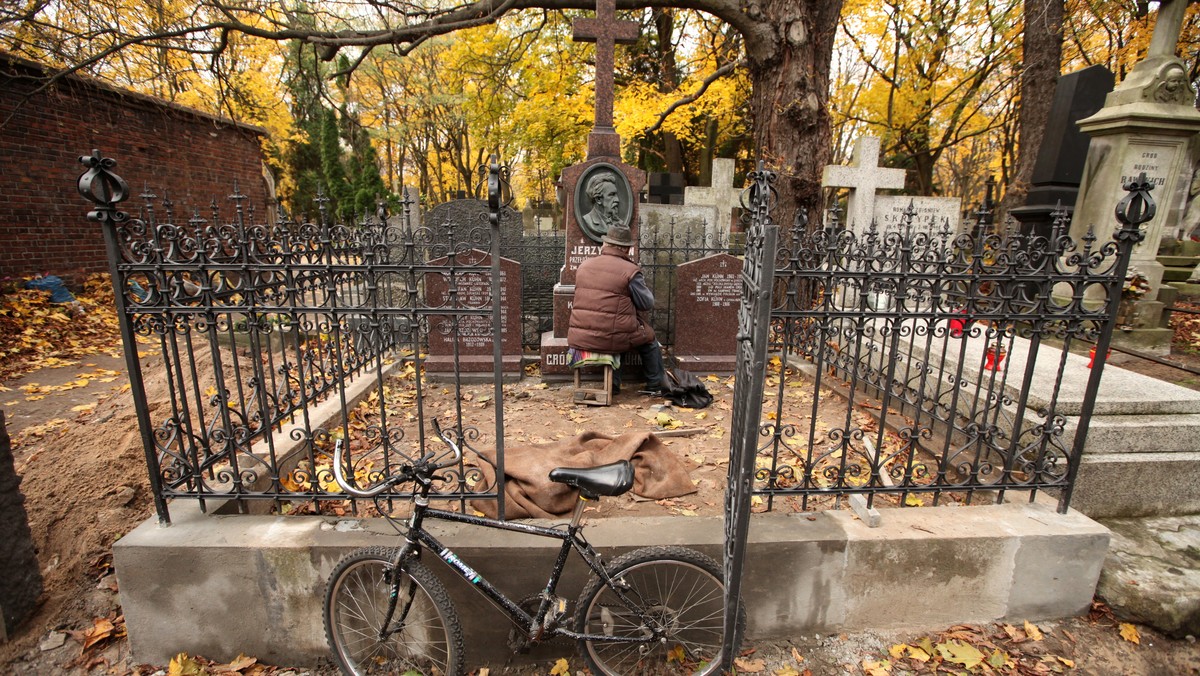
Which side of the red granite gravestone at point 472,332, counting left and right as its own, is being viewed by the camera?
front

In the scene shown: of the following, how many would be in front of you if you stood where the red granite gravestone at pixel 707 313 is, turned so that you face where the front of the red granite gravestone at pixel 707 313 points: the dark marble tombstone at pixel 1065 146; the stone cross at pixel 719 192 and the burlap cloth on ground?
1

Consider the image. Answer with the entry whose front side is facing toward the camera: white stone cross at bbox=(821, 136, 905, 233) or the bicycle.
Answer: the white stone cross

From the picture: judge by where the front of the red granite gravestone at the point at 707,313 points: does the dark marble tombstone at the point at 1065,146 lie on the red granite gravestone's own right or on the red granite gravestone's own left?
on the red granite gravestone's own left

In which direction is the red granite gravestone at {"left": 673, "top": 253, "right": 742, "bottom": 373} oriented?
toward the camera

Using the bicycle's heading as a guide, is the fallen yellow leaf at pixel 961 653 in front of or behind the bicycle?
behind

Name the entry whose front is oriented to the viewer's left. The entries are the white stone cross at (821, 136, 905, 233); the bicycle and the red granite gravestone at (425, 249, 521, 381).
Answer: the bicycle

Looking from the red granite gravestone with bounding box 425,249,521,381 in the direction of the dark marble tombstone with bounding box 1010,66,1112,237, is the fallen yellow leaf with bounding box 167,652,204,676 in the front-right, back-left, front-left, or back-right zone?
back-right

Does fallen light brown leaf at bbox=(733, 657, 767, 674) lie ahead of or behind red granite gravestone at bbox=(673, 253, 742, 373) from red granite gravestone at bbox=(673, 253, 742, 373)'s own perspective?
ahead

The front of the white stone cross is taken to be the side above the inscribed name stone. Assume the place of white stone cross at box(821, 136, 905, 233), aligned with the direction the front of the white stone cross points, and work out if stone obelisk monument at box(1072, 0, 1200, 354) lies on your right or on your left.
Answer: on your left

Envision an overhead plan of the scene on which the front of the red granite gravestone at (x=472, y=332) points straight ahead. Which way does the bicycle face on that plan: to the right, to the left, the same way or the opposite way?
to the right

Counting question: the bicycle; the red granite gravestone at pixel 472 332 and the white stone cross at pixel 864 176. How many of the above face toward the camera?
2

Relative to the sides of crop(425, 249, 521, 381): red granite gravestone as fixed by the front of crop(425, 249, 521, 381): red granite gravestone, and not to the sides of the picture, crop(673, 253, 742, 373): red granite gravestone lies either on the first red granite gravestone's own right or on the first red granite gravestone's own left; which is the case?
on the first red granite gravestone's own left

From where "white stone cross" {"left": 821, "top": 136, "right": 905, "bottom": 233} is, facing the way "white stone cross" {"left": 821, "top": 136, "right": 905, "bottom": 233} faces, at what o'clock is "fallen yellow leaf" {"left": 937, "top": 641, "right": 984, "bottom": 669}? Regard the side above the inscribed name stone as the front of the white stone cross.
The fallen yellow leaf is roughly at 12 o'clock from the white stone cross.

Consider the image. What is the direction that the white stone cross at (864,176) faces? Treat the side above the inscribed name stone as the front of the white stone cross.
toward the camera

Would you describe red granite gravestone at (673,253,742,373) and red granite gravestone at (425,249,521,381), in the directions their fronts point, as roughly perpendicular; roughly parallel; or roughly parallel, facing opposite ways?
roughly parallel

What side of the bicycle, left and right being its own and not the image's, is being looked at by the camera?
left

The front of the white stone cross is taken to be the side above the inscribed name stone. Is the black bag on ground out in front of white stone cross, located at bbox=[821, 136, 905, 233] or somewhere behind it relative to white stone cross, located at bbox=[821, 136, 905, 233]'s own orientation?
in front

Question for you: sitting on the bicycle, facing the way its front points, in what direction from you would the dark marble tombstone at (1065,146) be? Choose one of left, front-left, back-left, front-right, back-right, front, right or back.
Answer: back-right
